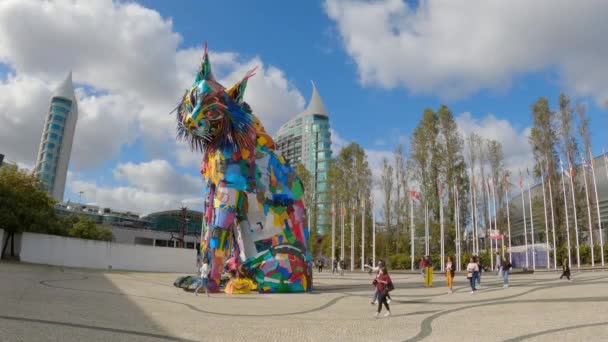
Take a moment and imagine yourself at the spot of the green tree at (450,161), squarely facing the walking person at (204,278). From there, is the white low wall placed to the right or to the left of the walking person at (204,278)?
right
